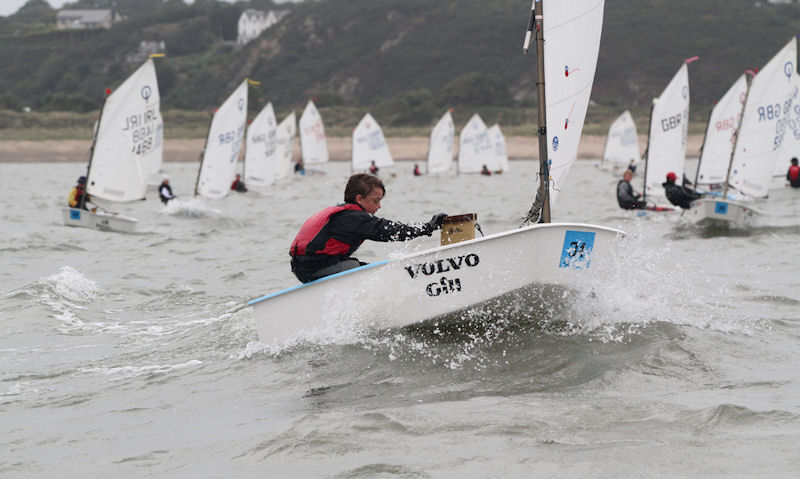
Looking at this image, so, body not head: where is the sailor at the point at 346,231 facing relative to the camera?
to the viewer's right

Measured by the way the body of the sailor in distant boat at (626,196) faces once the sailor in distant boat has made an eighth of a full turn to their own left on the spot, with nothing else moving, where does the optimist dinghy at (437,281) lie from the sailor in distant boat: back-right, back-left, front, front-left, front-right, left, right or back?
back-right

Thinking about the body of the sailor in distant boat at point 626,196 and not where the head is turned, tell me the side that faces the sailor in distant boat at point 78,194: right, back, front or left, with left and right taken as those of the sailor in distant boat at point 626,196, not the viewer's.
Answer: back

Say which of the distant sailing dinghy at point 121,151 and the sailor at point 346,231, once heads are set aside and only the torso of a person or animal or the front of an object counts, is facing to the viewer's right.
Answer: the sailor

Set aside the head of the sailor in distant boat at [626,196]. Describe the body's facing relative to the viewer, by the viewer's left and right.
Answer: facing to the right of the viewer

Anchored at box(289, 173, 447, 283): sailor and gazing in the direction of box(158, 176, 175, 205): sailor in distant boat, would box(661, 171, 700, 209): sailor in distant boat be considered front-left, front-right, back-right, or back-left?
front-right

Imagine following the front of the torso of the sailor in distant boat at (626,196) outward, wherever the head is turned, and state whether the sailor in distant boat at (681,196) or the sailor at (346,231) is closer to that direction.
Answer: the sailor in distant boat

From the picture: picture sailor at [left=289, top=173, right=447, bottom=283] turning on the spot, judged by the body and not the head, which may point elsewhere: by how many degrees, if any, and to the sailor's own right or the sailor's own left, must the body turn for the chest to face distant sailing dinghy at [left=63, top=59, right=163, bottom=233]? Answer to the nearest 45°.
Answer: approximately 135° to the sailor's own left

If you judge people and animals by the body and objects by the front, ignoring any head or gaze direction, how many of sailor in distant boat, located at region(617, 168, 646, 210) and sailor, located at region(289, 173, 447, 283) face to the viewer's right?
2
